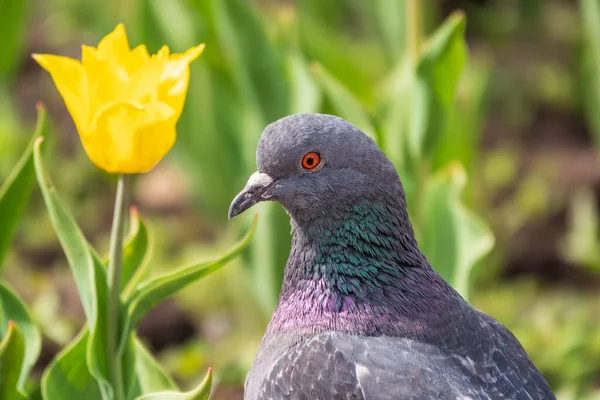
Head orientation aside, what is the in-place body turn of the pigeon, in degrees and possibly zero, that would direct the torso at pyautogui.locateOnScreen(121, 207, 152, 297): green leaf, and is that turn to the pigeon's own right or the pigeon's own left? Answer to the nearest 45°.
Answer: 0° — it already faces it

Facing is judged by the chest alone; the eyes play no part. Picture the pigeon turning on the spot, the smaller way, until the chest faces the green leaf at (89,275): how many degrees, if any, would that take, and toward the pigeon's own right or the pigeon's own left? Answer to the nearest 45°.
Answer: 0° — it already faces it

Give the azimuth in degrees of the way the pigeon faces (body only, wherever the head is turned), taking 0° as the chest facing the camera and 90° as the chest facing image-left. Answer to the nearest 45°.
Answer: approximately 90°

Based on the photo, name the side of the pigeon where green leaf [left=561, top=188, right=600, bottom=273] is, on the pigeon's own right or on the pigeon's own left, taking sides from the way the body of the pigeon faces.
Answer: on the pigeon's own right
